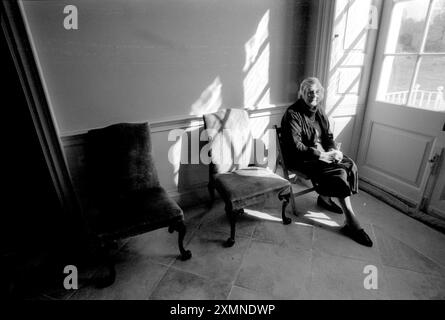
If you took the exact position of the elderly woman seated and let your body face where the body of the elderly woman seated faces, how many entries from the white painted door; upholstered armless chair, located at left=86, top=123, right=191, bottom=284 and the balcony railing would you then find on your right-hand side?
1

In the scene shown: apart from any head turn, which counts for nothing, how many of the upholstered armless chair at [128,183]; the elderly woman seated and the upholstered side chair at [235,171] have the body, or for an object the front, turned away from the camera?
0

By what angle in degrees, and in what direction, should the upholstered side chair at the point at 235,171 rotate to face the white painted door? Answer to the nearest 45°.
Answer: approximately 45° to its left

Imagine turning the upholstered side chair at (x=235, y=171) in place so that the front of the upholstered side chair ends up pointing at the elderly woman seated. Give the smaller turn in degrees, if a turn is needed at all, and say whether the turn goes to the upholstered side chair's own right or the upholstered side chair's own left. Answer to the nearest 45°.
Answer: approximately 45° to the upholstered side chair's own left

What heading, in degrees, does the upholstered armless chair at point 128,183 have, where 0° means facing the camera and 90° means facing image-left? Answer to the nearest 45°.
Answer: approximately 315°

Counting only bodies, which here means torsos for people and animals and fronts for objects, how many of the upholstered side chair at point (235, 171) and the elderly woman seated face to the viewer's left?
0

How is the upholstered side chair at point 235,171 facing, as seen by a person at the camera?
facing the viewer and to the right of the viewer

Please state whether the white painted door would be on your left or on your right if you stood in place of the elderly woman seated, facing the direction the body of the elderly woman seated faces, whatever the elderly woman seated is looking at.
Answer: on your left

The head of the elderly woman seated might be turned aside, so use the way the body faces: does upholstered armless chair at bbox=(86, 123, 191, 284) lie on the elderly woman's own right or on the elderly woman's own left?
on the elderly woman's own right

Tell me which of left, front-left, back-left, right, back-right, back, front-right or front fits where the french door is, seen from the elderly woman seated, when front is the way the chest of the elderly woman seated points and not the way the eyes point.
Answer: left

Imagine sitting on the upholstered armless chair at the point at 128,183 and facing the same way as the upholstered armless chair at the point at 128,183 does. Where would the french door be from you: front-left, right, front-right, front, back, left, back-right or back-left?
front-left

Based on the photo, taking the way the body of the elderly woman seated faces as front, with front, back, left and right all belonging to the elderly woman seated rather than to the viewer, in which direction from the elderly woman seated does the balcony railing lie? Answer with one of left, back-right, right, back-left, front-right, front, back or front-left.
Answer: left
